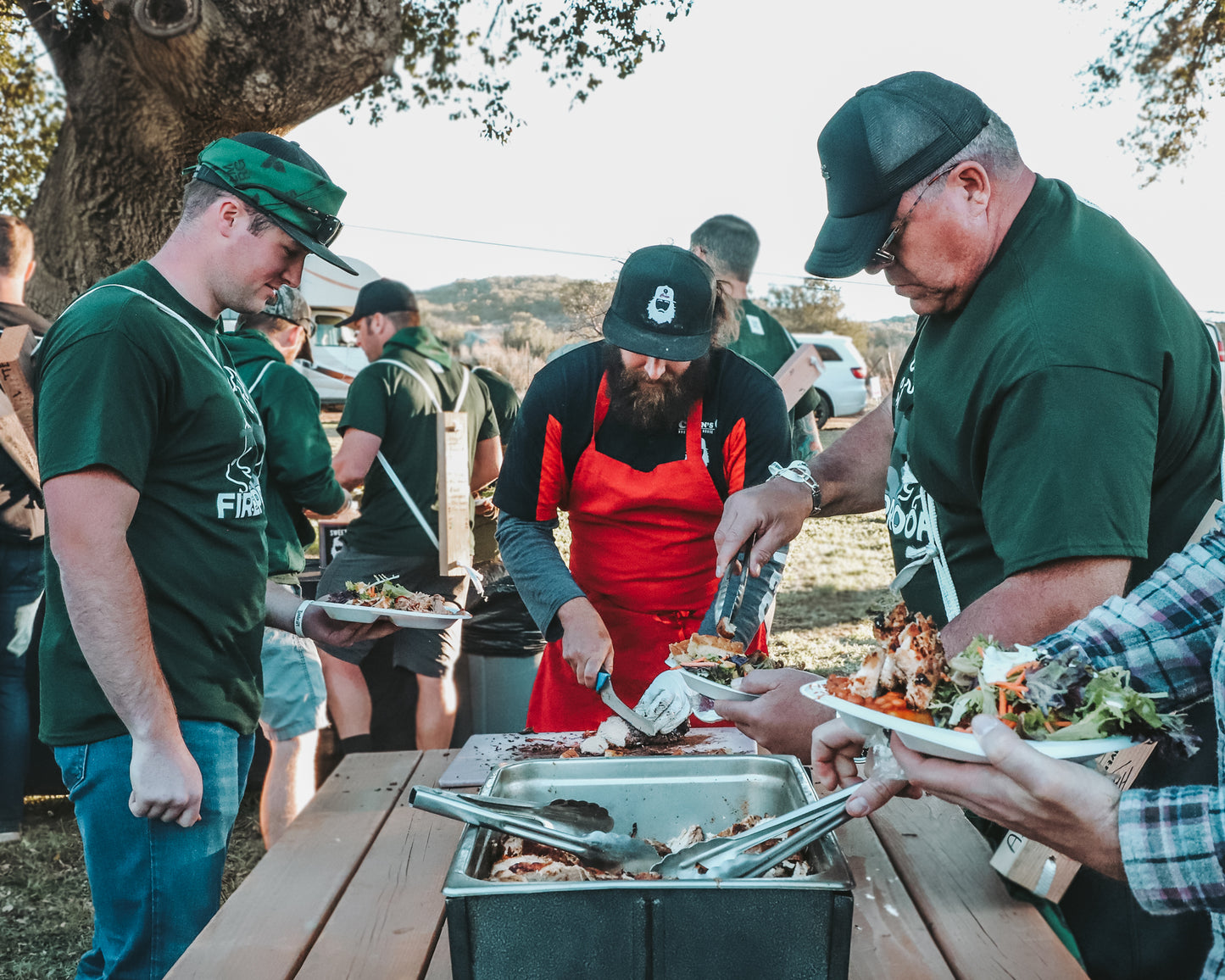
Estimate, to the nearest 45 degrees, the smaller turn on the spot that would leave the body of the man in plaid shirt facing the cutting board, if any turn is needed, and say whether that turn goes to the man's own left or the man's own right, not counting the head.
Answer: approximately 45° to the man's own right

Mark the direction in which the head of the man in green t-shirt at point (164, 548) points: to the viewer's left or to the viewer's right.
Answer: to the viewer's right

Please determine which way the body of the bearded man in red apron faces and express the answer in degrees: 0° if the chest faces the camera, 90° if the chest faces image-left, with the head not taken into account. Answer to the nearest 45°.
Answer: approximately 0°

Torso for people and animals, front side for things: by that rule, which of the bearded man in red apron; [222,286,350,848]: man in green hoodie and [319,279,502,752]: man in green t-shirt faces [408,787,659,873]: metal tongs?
the bearded man in red apron

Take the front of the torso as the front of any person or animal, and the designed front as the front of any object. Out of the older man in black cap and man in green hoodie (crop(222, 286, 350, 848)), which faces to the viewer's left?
the older man in black cap

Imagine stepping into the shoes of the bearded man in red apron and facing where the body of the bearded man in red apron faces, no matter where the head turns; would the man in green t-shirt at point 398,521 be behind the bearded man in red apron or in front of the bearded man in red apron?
behind

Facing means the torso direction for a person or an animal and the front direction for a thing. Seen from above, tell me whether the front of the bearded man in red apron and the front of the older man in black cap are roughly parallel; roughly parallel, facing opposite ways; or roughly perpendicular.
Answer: roughly perpendicular

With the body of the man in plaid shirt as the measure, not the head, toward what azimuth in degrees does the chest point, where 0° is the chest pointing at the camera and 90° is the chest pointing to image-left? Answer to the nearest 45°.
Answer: approximately 90°

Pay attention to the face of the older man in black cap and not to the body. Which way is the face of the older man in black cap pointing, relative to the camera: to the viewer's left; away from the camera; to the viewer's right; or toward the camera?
to the viewer's left

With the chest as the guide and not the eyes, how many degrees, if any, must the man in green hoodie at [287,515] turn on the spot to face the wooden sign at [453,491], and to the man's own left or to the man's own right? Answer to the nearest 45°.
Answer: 0° — they already face it

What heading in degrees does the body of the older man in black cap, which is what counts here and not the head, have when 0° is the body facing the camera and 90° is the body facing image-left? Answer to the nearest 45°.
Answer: approximately 90°

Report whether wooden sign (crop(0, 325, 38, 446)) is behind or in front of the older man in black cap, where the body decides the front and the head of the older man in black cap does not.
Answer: in front
